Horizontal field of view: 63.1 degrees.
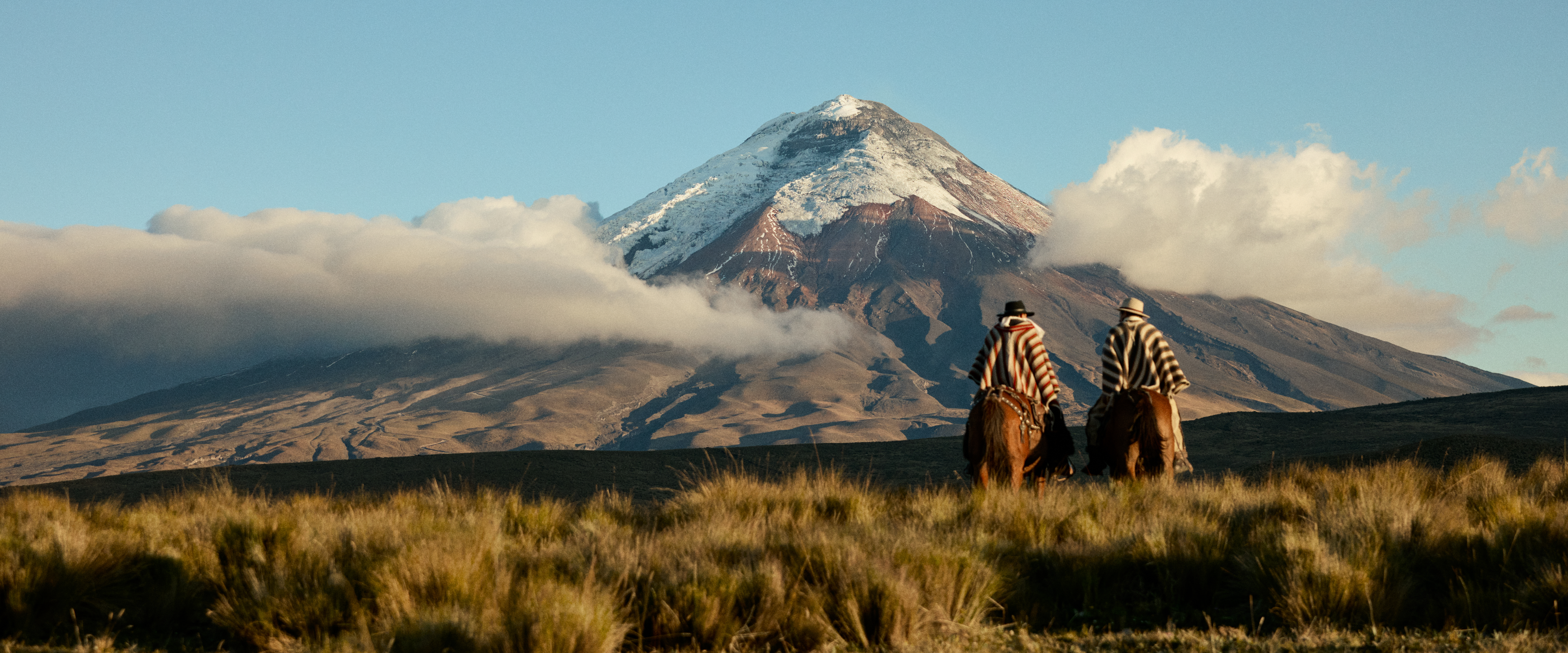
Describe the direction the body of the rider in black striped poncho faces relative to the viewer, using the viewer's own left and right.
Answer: facing away from the viewer

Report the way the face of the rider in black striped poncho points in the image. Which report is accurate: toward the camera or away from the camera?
away from the camera

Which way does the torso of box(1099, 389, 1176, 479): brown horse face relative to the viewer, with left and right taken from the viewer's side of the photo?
facing away from the viewer

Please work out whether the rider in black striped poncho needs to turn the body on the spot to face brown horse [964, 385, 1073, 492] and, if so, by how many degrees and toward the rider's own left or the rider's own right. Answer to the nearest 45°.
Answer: approximately 135° to the rider's own left

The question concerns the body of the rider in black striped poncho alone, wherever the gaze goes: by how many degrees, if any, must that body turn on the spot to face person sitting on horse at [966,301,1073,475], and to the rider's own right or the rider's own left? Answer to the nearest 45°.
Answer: approximately 90° to the rider's own left

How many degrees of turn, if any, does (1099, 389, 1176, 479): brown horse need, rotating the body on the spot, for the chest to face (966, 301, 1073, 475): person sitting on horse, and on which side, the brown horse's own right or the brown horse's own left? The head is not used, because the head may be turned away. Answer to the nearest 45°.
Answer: approximately 90° to the brown horse's own left
